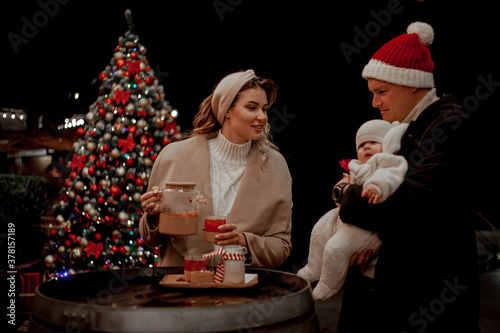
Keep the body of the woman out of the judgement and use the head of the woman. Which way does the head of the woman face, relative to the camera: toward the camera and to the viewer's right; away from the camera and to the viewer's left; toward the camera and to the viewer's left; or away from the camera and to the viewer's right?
toward the camera and to the viewer's right

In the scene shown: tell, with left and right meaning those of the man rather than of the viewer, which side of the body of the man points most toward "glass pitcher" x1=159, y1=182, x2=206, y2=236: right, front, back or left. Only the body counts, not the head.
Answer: front

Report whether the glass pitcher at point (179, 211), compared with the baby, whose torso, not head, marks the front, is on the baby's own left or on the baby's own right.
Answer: on the baby's own right

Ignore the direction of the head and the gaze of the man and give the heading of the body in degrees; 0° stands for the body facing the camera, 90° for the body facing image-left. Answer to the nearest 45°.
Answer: approximately 90°

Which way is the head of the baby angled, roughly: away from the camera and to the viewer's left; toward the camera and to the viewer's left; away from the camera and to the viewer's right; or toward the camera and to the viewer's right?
toward the camera and to the viewer's left

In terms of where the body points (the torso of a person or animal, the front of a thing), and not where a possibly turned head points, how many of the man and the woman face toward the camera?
1

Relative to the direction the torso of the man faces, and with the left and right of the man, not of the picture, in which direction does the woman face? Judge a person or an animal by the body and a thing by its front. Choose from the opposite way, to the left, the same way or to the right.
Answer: to the left

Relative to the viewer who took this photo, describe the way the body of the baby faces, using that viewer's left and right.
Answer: facing the viewer and to the left of the viewer

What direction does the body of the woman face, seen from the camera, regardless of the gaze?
toward the camera

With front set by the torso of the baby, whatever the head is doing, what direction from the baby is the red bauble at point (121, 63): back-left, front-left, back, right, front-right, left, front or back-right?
right

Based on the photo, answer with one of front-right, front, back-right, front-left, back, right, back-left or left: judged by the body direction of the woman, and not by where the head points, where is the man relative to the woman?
front-left

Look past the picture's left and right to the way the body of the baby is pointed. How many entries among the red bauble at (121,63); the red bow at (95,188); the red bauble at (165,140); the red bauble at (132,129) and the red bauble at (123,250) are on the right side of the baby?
5
